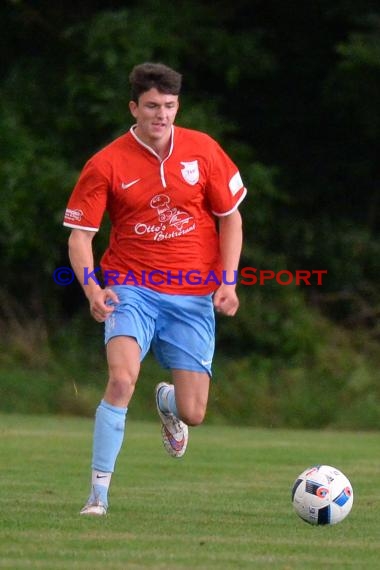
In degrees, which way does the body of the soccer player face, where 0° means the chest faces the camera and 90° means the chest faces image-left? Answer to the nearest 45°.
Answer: approximately 0°

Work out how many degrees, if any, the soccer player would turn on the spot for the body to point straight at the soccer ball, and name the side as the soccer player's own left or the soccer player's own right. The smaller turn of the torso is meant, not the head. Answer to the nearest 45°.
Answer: approximately 45° to the soccer player's own left
